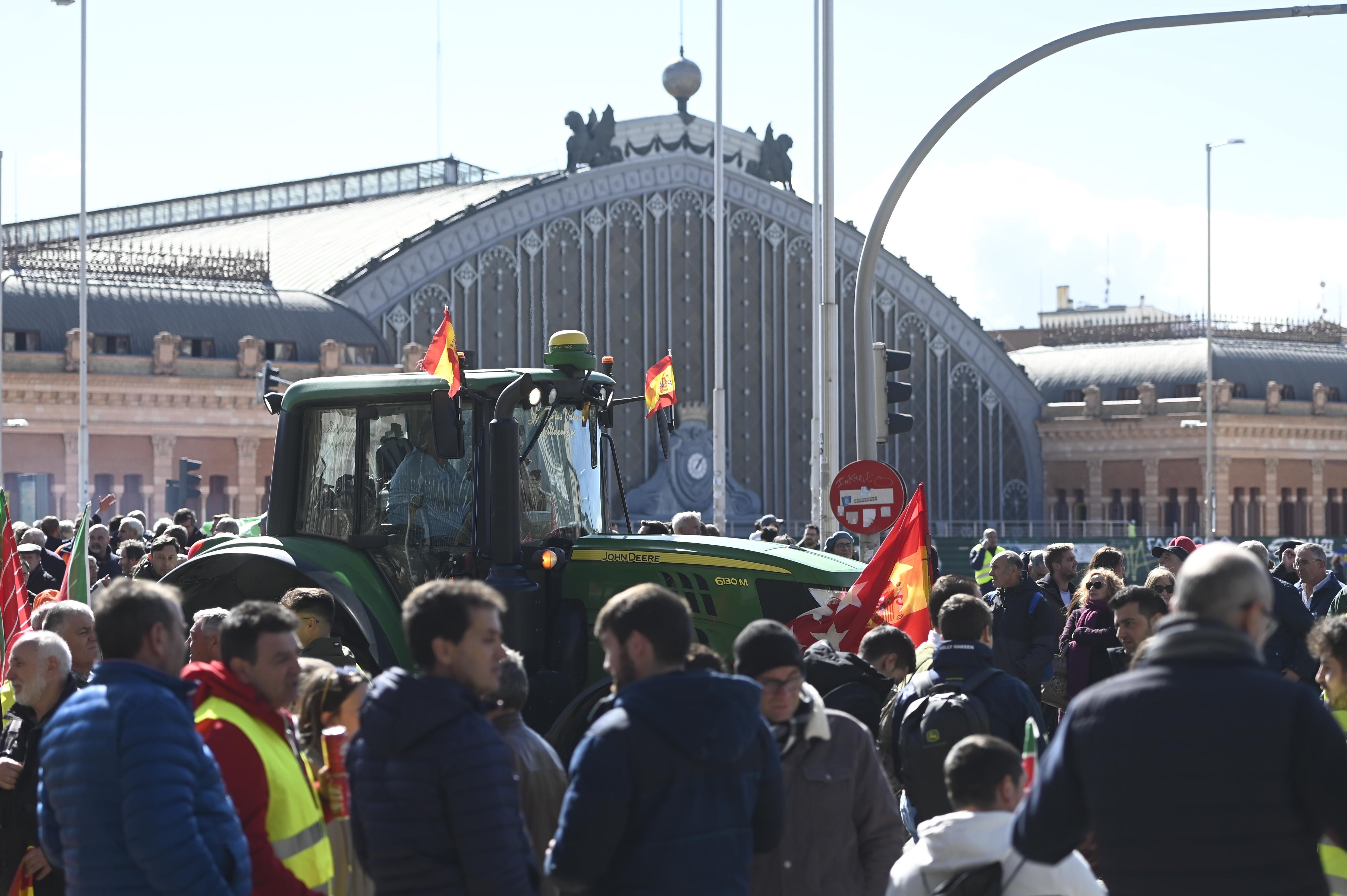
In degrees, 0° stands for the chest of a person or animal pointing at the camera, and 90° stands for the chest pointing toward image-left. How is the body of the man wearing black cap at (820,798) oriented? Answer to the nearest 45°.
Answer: approximately 45°

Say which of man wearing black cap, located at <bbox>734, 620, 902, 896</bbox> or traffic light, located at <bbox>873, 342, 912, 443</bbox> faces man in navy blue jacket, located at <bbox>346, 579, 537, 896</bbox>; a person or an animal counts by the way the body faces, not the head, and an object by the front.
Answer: the man wearing black cap

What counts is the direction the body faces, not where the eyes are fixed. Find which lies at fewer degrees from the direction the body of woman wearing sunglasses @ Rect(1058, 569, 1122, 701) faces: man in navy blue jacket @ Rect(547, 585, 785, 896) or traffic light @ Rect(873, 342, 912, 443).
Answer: the man in navy blue jacket

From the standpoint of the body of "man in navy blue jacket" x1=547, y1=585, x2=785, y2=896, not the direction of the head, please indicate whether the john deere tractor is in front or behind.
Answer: in front

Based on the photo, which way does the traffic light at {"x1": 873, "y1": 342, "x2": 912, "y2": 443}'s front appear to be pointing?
to the viewer's right

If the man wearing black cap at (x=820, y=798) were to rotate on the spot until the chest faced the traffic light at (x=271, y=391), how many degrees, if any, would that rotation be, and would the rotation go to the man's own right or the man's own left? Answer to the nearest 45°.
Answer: approximately 90° to the man's own right

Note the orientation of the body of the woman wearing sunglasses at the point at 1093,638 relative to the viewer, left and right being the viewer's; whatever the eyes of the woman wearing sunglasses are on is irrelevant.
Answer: facing the viewer and to the left of the viewer

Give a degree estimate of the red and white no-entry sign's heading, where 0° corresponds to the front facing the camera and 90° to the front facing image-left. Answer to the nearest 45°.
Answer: approximately 0°

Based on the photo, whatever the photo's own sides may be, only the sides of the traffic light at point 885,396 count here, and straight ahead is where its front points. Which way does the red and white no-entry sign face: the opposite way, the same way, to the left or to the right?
to the right

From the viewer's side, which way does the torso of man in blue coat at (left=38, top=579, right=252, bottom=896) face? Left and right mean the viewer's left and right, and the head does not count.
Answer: facing away from the viewer and to the right of the viewer

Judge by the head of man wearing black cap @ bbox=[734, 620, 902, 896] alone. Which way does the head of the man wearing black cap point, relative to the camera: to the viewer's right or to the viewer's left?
to the viewer's left

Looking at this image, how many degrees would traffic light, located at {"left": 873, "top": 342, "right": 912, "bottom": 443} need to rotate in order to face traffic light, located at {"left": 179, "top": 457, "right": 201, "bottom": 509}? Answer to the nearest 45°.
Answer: approximately 135° to its left

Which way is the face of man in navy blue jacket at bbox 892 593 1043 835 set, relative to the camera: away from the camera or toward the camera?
away from the camera

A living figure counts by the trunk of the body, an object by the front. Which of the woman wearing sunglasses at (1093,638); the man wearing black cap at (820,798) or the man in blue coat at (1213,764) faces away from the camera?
the man in blue coat

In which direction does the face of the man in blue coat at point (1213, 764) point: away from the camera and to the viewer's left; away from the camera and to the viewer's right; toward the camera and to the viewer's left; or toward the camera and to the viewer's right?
away from the camera and to the viewer's right

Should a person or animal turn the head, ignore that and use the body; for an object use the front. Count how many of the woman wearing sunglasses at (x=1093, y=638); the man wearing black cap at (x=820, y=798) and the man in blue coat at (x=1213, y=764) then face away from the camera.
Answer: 1
